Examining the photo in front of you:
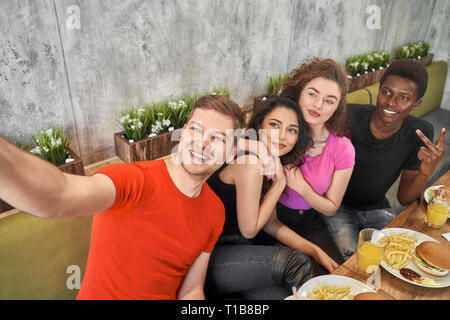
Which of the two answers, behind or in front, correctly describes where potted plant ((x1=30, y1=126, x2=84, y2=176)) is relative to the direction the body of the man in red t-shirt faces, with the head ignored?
behind

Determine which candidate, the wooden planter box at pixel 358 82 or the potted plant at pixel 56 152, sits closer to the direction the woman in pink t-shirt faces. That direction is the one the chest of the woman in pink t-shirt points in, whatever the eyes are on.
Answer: the potted plant

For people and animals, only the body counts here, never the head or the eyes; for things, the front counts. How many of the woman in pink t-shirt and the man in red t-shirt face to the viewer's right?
0

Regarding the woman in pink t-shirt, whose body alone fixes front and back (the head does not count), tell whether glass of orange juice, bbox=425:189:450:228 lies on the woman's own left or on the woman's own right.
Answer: on the woman's own left

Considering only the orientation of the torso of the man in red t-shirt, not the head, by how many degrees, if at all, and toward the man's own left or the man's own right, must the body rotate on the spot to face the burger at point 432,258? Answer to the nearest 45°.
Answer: approximately 90° to the man's own left

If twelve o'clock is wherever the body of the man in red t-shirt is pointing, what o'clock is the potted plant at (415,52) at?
The potted plant is roughly at 8 o'clock from the man in red t-shirt.

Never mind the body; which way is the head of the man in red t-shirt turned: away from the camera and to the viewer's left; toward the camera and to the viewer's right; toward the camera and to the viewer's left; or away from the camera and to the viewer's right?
toward the camera and to the viewer's left

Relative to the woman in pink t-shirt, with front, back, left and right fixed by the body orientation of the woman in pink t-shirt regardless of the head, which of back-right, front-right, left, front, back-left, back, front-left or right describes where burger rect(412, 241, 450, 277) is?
left

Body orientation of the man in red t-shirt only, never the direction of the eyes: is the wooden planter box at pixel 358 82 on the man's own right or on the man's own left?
on the man's own left

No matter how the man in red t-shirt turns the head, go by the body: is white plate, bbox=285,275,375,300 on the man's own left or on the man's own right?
on the man's own left

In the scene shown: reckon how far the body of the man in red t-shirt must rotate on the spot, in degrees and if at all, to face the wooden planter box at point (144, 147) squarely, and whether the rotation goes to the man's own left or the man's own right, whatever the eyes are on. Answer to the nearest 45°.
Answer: approximately 180°
